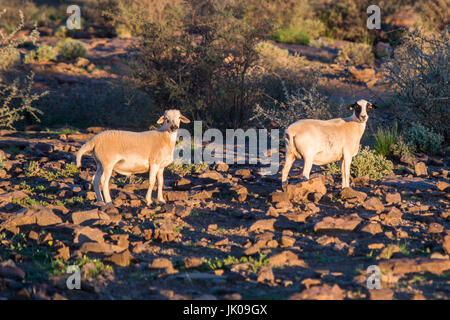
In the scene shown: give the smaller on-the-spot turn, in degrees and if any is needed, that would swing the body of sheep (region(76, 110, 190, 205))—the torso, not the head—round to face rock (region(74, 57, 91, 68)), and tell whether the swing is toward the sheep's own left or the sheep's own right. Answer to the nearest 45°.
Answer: approximately 90° to the sheep's own left

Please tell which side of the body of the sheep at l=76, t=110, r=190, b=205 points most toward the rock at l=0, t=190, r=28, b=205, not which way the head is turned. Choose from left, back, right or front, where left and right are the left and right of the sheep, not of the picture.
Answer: back

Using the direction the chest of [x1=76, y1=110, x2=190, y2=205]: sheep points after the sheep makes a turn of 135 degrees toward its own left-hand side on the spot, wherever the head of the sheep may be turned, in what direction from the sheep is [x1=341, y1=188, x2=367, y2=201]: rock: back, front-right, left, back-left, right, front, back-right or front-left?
back-right

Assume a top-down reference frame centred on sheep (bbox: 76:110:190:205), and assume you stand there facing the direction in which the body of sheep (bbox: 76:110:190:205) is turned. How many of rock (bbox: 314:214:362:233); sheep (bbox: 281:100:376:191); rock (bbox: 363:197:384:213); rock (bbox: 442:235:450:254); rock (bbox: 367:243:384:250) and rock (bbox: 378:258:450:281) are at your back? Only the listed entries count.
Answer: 0

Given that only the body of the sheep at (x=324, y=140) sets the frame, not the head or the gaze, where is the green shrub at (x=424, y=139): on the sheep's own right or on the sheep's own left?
on the sheep's own left

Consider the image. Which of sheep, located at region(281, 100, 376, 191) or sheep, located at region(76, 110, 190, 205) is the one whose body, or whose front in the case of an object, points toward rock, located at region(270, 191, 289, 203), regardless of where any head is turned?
sheep, located at region(76, 110, 190, 205)

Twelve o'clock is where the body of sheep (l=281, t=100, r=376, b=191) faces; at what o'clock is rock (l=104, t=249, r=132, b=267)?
The rock is roughly at 4 o'clock from the sheep.

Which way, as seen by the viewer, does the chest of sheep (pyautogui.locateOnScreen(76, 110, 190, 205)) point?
to the viewer's right

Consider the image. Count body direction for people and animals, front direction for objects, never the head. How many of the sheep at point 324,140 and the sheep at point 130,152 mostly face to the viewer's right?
2

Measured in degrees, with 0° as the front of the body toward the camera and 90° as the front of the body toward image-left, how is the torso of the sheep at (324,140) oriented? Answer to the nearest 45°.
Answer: approximately 270°

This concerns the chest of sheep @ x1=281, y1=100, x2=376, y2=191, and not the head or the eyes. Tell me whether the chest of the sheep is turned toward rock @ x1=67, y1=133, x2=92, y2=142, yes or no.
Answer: no

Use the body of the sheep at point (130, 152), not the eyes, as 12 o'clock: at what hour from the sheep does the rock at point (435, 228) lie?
The rock is roughly at 1 o'clock from the sheep.

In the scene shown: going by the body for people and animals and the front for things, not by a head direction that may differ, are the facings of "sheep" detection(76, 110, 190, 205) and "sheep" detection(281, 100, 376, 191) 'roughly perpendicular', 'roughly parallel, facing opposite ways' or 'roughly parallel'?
roughly parallel

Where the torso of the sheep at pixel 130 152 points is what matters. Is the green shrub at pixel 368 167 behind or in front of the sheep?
in front

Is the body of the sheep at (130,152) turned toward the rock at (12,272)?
no

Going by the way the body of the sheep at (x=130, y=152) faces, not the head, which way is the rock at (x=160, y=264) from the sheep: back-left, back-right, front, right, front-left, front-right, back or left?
right
